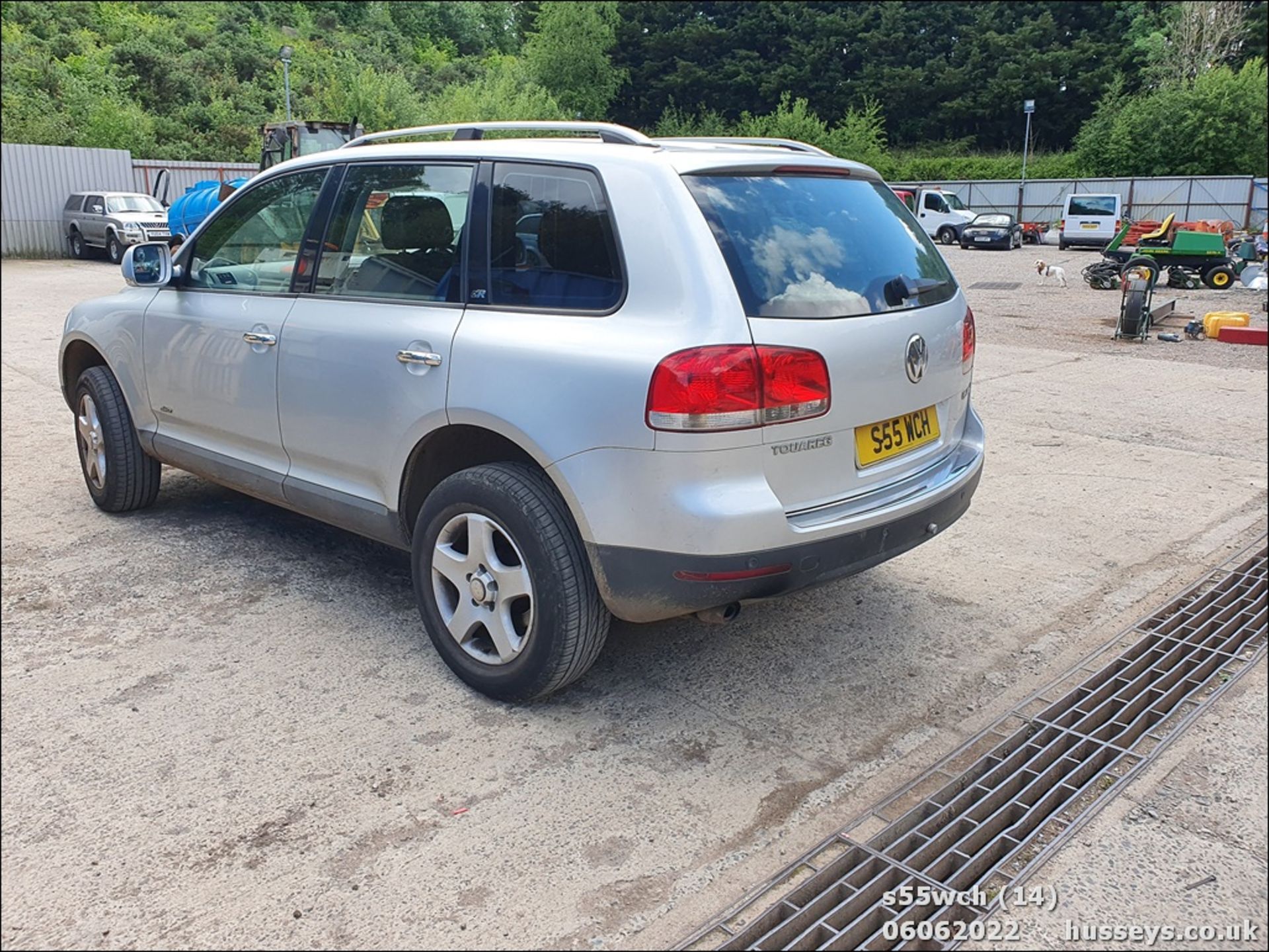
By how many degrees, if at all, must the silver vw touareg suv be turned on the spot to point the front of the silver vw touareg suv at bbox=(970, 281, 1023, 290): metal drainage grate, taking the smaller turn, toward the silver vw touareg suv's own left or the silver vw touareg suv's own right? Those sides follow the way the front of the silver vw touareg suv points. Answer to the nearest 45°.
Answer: approximately 90° to the silver vw touareg suv's own right

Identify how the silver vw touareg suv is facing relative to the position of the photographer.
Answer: facing away from the viewer and to the left of the viewer

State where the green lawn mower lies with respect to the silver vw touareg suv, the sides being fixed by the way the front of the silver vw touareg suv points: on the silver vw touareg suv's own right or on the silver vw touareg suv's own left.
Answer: on the silver vw touareg suv's own right

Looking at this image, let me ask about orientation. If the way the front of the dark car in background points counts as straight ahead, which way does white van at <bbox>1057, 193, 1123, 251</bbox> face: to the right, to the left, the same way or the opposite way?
the opposite way

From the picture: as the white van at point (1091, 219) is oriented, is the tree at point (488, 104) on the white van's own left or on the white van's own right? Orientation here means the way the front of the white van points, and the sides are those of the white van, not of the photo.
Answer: on the white van's own left

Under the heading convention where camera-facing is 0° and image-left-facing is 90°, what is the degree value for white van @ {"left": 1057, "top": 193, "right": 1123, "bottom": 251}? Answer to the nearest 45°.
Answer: approximately 180°

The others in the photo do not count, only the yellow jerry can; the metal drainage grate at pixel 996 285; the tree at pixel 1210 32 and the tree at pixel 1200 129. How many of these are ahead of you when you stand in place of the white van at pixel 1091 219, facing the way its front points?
2

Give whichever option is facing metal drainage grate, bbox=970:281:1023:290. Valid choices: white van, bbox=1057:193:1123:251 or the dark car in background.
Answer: the dark car in background

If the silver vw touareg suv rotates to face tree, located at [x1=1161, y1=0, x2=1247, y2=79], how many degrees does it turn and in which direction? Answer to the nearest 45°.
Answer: approximately 90° to its right

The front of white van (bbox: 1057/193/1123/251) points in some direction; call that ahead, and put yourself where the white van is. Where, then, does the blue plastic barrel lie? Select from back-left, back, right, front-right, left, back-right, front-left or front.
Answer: back-left

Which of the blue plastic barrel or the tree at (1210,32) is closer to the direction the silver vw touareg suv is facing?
the blue plastic barrel
